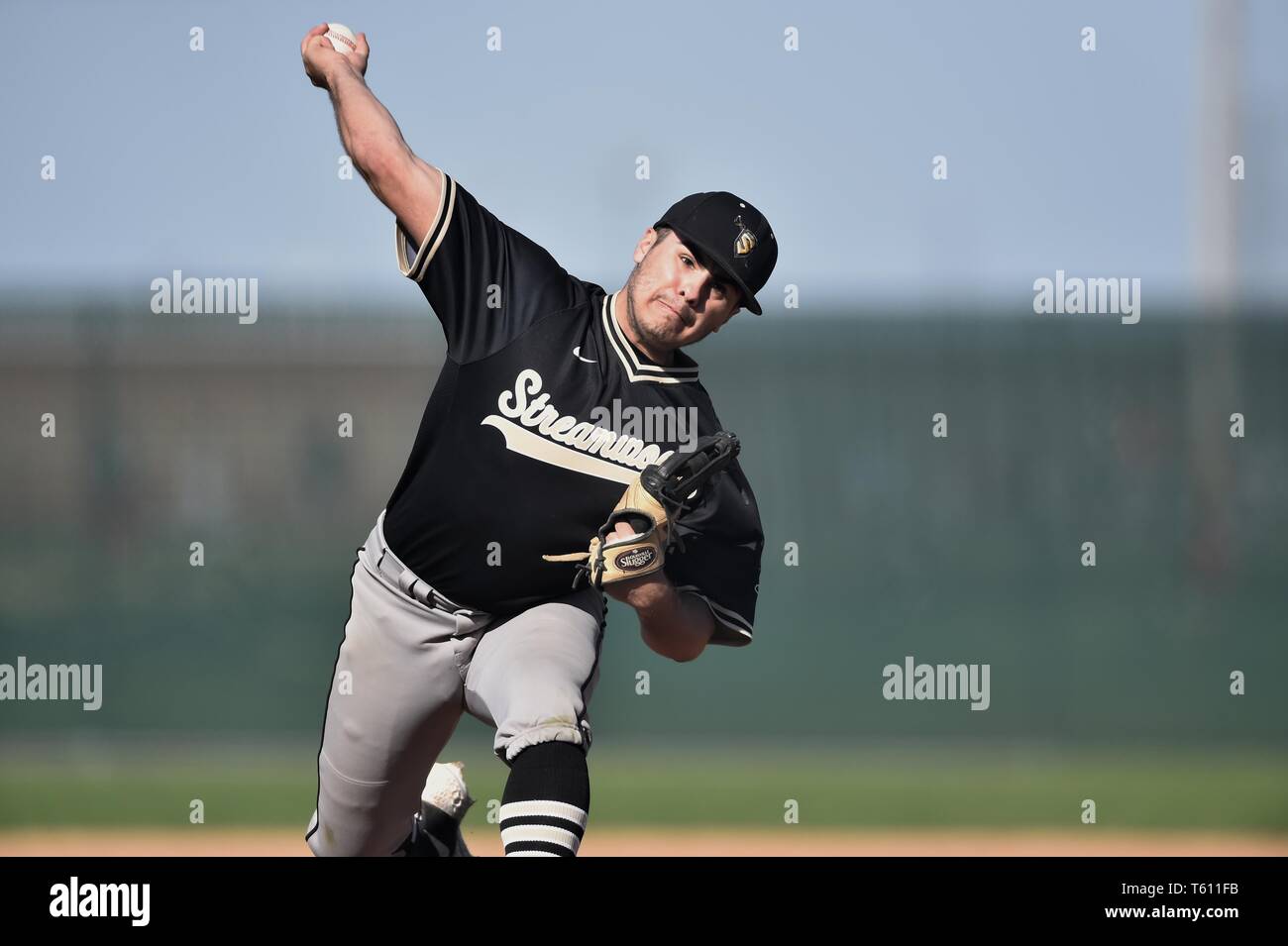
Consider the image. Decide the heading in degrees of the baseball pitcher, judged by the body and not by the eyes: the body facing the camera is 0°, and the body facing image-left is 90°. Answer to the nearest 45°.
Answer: approximately 0°
